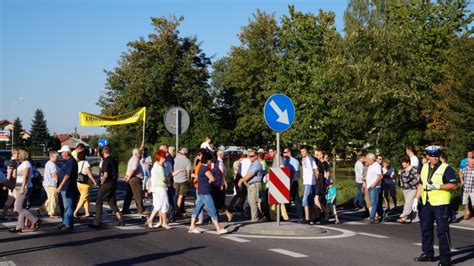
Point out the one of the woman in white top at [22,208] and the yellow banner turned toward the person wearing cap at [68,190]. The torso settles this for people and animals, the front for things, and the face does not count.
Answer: the yellow banner

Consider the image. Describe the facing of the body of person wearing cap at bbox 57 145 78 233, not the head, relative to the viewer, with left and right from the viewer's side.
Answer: facing to the left of the viewer

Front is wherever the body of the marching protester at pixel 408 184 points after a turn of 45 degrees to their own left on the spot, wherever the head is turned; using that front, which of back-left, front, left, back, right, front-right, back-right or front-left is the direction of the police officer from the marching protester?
front

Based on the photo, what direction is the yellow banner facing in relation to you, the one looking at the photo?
facing the viewer

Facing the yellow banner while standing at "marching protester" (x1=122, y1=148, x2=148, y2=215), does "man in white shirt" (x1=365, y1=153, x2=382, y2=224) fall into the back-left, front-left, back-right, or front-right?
back-right

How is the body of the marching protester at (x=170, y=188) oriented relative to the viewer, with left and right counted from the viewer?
facing to the left of the viewer
